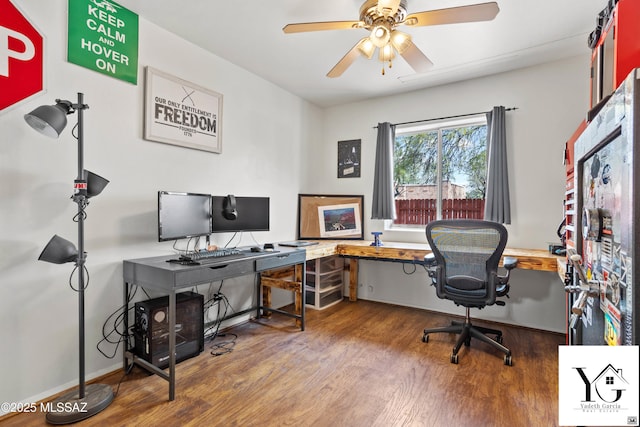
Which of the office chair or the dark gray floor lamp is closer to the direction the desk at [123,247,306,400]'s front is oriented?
the office chair

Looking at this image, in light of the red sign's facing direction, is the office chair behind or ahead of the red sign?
ahead

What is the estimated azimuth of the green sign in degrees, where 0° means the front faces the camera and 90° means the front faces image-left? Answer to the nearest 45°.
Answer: approximately 315°

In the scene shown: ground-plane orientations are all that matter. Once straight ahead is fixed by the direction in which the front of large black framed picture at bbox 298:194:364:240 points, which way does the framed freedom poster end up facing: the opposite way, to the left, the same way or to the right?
to the left

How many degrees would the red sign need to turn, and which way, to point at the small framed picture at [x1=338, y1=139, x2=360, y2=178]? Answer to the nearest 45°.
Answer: approximately 45° to its left

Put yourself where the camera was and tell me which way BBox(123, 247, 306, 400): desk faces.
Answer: facing the viewer and to the right of the viewer

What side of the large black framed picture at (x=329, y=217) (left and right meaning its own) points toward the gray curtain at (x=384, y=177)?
left

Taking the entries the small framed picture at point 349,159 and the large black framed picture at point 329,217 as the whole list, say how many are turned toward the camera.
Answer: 2

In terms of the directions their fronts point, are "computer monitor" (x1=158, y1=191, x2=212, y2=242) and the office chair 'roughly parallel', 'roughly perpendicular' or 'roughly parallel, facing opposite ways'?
roughly perpendicular

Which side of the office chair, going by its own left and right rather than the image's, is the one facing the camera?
back
